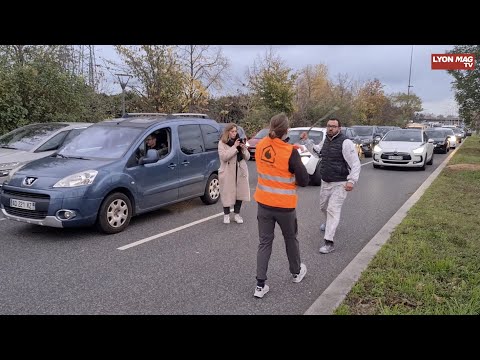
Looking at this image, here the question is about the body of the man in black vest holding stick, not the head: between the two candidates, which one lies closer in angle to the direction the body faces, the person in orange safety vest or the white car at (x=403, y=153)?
the person in orange safety vest

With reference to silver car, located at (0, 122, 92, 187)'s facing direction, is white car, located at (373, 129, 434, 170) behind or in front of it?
behind

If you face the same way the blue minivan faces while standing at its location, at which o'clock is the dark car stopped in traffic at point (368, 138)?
The dark car stopped in traffic is roughly at 6 o'clock from the blue minivan.

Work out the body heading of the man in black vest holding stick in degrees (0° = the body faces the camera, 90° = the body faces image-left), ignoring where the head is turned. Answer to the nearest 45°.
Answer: approximately 45°

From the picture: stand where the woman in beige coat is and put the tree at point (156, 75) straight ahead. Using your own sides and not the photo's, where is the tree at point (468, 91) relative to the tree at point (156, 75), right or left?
right

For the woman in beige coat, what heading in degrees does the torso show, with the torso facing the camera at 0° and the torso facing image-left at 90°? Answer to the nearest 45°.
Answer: approximately 315°

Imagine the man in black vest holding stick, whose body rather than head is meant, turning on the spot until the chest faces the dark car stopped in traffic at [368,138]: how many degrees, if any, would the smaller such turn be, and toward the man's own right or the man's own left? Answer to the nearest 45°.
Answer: approximately 135° to the man's own right

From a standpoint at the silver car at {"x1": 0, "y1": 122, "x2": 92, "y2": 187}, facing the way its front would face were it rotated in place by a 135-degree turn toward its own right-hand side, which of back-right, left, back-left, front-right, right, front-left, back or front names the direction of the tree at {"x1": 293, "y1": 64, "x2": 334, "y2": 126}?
front-right

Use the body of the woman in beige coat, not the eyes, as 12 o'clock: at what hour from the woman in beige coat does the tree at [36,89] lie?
The tree is roughly at 6 o'clock from the woman in beige coat.

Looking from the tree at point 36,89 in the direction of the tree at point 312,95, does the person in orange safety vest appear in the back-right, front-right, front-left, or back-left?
back-right

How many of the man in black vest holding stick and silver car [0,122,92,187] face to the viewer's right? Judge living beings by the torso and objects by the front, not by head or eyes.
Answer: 0

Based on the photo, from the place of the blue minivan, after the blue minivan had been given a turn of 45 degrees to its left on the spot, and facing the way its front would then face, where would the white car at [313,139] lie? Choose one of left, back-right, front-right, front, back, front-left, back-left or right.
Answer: back-left

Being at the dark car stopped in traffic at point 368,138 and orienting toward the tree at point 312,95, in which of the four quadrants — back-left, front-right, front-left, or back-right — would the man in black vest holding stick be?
back-left
